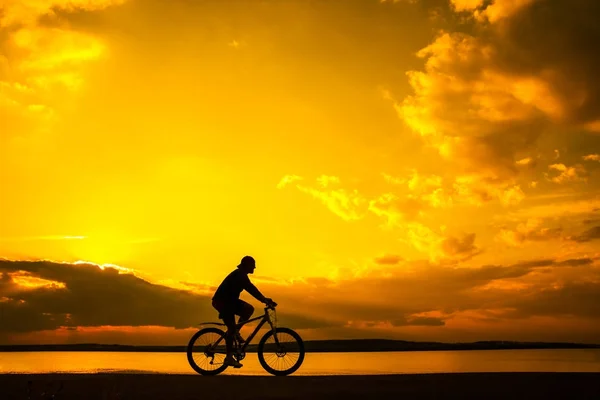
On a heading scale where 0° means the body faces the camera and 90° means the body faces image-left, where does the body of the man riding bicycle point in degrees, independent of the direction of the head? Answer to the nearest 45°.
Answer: approximately 270°

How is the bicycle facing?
to the viewer's right

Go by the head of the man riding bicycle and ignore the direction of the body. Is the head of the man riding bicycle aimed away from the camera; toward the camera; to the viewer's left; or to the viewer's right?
to the viewer's right
